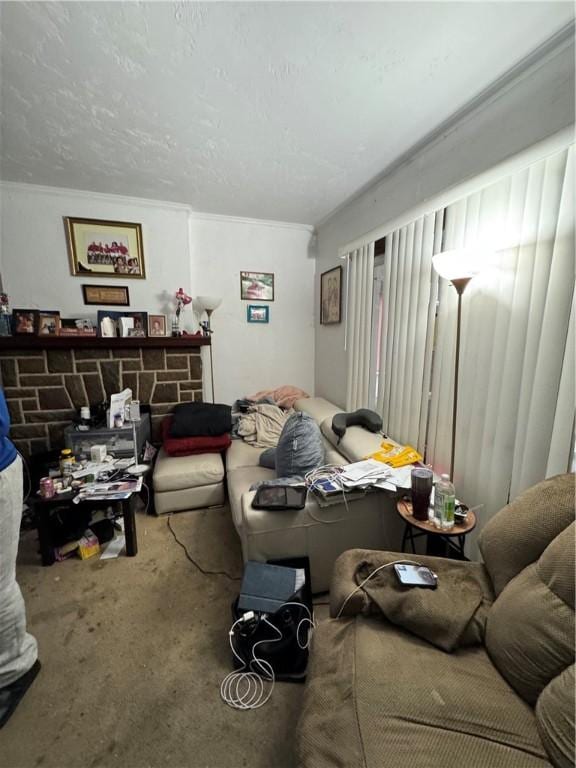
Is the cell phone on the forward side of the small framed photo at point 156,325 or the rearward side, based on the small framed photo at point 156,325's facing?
on the forward side

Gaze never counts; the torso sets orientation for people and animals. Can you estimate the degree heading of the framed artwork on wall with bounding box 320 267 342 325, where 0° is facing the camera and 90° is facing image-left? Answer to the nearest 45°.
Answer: approximately 45°

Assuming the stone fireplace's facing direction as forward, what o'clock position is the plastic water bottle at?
The plastic water bottle is roughly at 11 o'clock from the stone fireplace.

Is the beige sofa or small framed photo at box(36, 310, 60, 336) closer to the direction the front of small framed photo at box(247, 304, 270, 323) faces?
the beige sofa

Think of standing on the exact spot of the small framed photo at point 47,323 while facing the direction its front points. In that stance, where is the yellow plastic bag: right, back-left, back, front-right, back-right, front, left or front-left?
front-left

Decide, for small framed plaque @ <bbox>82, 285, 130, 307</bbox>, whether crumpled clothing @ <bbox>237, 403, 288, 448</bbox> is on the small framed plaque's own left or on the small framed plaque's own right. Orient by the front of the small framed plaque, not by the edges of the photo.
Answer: on the small framed plaque's own left

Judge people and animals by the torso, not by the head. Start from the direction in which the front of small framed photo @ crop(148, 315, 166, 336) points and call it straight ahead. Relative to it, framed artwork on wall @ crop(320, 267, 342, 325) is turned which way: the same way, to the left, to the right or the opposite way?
to the right

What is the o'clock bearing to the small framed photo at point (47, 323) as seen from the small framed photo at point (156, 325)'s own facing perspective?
the small framed photo at point (47, 323) is roughly at 3 o'clock from the small framed photo at point (156, 325).

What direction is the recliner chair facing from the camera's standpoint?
to the viewer's left

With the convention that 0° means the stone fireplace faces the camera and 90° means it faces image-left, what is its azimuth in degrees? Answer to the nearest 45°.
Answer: approximately 0°
